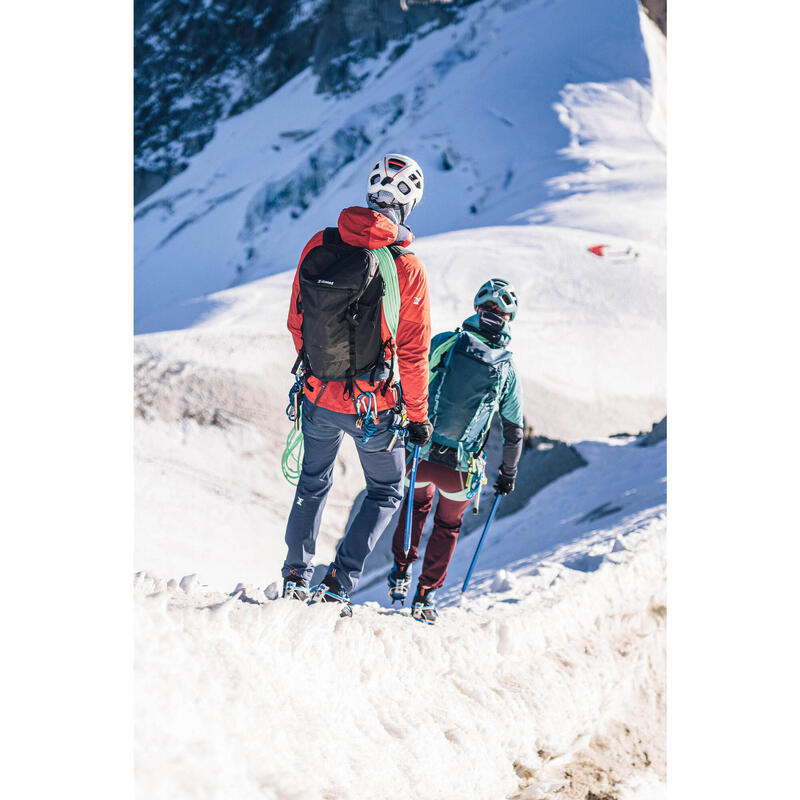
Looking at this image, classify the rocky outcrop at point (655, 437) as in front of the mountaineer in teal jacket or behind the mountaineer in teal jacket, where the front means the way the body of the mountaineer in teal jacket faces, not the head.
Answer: in front

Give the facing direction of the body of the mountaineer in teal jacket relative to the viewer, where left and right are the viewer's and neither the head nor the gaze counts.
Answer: facing away from the viewer
